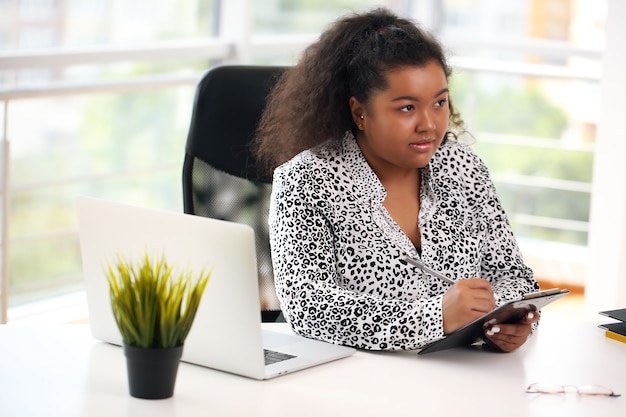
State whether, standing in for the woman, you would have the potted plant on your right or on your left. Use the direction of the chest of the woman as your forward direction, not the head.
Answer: on your right

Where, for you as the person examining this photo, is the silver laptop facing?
facing away from the viewer and to the right of the viewer

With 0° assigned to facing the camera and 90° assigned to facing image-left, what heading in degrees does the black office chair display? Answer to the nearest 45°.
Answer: approximately 315°
